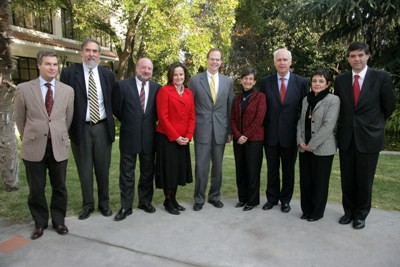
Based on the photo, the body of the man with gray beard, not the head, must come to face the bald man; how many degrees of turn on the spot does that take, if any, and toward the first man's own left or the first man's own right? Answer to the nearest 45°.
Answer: approximately 90° to the first man's own left

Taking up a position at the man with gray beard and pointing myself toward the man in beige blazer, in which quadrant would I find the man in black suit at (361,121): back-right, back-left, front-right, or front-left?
back-left

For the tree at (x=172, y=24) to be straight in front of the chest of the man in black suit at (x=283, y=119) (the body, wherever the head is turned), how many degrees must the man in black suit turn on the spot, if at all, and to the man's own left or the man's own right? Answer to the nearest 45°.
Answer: approximately 135° to the man's own right

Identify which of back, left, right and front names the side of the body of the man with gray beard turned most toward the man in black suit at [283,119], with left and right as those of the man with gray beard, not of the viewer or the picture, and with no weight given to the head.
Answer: left

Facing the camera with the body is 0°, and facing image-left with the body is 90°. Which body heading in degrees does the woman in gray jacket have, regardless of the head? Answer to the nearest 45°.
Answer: approximately 45°

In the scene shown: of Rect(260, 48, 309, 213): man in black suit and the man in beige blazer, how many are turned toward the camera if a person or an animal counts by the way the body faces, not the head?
2

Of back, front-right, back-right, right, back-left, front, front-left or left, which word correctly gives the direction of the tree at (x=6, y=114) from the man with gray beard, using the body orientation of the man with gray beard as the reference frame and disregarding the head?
back-right

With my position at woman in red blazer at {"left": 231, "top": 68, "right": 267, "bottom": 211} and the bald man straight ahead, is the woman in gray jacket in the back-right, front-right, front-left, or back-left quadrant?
back-left

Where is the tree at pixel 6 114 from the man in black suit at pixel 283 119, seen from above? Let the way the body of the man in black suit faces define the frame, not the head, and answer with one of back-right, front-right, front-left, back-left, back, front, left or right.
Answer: right

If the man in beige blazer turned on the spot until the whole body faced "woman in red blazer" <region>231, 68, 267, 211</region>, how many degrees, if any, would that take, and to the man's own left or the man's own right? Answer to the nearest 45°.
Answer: approximately 90° to the man's own left
